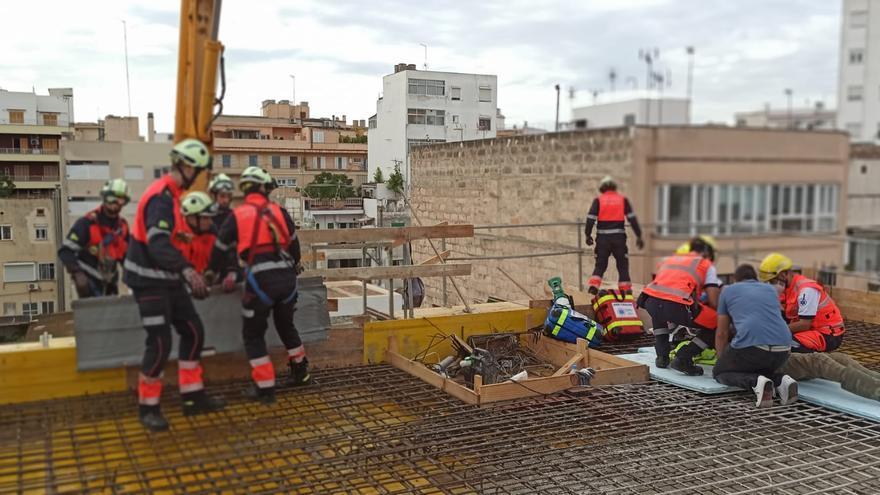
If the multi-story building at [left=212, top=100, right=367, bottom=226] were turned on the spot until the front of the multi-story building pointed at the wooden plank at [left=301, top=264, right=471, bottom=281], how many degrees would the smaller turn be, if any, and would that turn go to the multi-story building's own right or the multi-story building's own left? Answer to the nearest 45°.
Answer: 0° — it already faces it

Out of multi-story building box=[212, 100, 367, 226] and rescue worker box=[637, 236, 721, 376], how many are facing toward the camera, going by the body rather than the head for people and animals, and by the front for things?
1

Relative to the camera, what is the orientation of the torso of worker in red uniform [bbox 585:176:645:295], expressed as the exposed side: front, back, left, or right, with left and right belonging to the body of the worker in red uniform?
back

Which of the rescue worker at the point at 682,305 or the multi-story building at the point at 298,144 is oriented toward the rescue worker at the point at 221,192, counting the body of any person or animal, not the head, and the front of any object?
the multi-story building

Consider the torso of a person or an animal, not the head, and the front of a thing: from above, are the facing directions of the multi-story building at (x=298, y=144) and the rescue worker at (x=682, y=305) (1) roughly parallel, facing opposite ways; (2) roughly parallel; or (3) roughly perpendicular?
roughly perpendicular

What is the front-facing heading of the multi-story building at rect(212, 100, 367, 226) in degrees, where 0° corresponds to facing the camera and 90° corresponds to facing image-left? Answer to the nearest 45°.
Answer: approximately 0°
